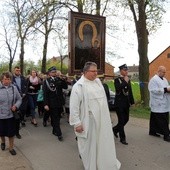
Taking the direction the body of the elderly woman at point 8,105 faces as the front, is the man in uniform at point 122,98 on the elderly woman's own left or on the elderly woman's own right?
on the elderly woman's own left

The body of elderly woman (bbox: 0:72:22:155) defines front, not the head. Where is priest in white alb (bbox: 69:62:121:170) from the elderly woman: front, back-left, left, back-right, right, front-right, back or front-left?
front-left

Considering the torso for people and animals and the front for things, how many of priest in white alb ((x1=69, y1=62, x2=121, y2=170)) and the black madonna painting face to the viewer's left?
0

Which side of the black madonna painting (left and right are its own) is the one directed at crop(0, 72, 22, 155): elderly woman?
right

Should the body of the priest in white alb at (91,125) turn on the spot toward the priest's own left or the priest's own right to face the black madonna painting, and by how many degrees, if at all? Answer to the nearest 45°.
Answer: approximately 135° to the priest's own left

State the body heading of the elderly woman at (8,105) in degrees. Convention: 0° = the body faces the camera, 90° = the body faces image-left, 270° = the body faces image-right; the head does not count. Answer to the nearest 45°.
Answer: approximately 0°
